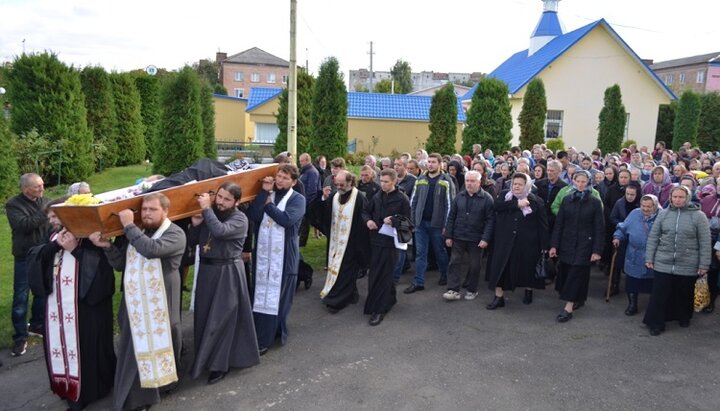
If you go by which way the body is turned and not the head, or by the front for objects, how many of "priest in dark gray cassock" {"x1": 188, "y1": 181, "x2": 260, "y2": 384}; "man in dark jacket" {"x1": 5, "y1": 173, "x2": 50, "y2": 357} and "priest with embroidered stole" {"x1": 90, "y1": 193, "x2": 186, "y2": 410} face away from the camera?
0

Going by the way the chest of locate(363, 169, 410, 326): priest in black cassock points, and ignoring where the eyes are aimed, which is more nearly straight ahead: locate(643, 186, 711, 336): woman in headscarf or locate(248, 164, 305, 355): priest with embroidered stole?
the priest with embroidered stole

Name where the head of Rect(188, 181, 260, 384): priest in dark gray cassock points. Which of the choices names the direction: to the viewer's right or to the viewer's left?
to the viewer's left

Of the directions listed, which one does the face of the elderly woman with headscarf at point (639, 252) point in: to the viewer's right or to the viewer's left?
to the viewer's left

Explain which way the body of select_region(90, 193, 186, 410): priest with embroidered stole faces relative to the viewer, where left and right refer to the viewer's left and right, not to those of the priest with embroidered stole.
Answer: facing the viewer and to the left of the viewer

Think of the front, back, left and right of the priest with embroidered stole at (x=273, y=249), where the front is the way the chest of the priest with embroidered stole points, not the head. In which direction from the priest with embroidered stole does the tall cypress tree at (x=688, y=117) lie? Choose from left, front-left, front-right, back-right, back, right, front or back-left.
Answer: back

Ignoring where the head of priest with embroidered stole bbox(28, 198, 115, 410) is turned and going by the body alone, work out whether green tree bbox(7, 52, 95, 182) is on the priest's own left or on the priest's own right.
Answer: on the priest's own right

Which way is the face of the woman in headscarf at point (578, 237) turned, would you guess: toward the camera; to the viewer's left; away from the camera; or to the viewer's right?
toward the camera

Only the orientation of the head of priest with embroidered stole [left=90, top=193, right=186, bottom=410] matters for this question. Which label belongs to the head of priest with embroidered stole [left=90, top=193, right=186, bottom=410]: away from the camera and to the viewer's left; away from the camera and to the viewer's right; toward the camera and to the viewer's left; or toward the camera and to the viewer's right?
toward the camera and to the viewer's left

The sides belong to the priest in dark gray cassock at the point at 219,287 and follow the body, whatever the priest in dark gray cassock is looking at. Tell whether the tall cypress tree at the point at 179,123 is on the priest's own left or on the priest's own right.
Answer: on the priest's own right

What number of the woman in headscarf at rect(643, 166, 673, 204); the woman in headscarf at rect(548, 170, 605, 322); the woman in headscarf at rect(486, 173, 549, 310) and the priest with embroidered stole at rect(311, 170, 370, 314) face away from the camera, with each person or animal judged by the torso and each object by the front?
0

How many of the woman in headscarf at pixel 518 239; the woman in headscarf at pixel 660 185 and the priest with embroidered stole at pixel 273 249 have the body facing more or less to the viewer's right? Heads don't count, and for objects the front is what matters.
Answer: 0

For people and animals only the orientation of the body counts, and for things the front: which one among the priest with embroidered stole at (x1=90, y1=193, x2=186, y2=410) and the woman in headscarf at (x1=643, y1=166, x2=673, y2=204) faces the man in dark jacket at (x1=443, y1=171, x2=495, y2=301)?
the woman in headscarf

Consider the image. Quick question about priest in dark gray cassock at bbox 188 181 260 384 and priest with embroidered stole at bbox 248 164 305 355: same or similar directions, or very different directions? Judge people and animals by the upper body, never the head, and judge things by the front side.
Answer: same or similar directions

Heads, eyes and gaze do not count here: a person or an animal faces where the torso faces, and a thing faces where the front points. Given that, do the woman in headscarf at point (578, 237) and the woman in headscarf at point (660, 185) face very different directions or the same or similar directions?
same or similar directions

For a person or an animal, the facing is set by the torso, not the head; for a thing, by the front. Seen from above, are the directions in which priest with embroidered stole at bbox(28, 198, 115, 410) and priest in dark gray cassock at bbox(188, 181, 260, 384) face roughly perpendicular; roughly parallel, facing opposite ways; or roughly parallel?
roughly parallel

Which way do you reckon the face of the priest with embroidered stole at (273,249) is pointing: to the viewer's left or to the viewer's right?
to the viewer's left

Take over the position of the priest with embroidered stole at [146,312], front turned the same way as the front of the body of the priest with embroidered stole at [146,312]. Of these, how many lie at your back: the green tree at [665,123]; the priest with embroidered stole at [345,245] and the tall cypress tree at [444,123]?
3
